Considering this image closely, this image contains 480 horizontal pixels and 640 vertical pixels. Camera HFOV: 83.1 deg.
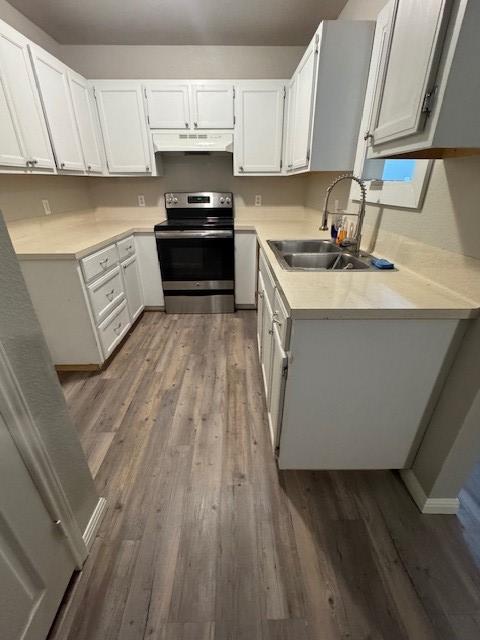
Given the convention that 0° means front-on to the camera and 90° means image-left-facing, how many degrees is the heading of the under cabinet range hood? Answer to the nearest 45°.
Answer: approximately 0°

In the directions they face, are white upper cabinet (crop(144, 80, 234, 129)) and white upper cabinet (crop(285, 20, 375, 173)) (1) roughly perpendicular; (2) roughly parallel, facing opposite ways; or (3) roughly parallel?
roughly perpendicular

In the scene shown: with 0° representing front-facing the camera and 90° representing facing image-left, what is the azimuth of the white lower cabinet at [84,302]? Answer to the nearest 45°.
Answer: approximately 270°

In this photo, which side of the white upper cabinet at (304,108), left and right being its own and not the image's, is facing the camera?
left

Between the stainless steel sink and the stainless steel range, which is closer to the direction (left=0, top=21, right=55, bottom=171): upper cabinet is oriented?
the stainless steel sink

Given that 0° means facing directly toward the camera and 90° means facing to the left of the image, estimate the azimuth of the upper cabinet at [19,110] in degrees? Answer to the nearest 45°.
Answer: approximately 315°

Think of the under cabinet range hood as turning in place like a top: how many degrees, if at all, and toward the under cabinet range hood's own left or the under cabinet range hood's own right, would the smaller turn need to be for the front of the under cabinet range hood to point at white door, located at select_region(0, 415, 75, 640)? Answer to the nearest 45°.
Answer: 0° — it already faces it

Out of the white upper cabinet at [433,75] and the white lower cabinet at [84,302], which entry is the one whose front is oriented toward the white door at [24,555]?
the white upper cabinet

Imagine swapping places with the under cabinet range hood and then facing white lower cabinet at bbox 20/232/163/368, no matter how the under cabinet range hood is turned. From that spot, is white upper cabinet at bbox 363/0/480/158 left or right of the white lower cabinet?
left

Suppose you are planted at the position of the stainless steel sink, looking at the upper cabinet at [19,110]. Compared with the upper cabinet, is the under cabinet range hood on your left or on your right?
right

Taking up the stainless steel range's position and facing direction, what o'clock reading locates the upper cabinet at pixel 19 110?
The upper cabinet is roughly at 2 o'clock from the stainless steel range.
